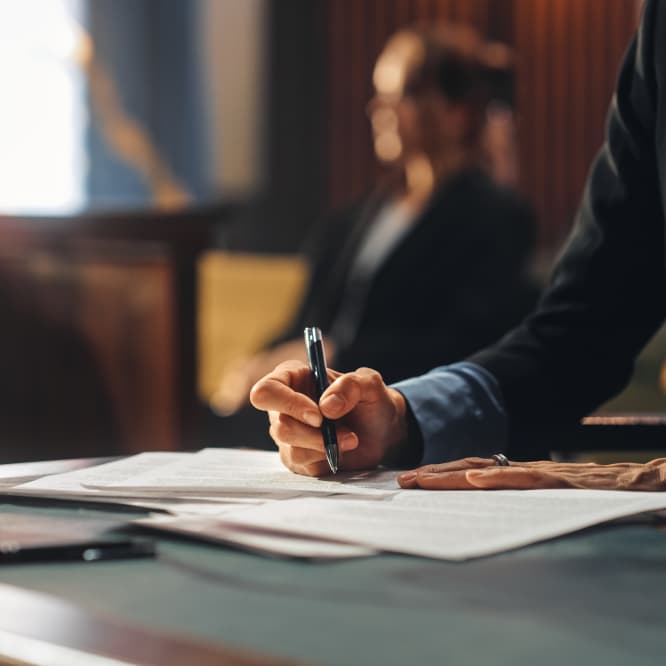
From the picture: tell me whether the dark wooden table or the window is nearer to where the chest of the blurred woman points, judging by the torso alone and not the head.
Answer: the dark wooden table

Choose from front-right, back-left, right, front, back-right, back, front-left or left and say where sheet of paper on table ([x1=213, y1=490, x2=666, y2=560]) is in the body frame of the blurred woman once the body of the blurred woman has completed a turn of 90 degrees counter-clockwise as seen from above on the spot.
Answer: front-right

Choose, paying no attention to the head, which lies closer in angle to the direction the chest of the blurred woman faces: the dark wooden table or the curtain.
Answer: the dark wooden table

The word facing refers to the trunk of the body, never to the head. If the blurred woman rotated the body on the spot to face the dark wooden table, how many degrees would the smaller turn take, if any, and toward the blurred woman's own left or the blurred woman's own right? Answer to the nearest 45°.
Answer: approximately 45° to the blurred woman's own left

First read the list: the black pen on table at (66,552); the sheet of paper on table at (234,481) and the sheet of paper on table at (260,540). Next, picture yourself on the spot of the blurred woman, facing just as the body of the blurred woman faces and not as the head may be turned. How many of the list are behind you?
0

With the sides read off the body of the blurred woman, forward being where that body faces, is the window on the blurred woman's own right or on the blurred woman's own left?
on the blurred woman's own right

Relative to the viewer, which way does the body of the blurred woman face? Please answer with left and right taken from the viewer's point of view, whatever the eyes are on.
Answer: facing the viewer and to the left of the viewer

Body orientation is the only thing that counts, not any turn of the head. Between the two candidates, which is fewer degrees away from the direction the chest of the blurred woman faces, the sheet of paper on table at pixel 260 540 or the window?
the sheet of paper on table

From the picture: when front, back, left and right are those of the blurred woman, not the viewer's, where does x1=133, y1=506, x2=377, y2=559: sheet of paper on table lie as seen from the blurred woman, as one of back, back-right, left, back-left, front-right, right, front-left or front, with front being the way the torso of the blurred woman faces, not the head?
front-left
